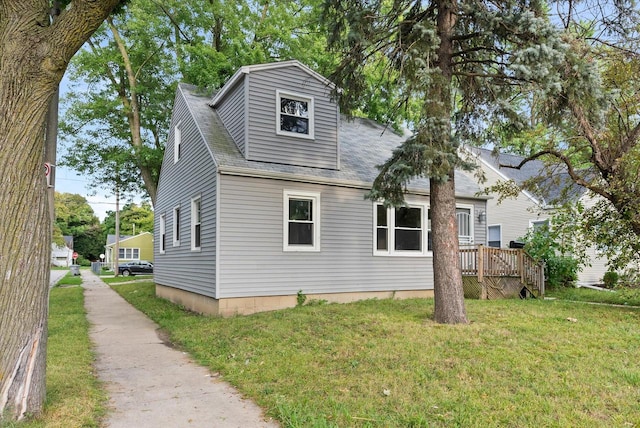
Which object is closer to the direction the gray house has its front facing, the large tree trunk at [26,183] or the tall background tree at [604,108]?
the large tree trunk

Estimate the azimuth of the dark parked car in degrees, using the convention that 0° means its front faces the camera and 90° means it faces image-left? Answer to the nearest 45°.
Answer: approximately 270°

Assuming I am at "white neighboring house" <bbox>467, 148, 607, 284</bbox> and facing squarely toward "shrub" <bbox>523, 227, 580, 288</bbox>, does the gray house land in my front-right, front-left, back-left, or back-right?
front-right

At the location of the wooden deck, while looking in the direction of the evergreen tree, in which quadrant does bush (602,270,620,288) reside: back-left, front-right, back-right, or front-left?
back-left
